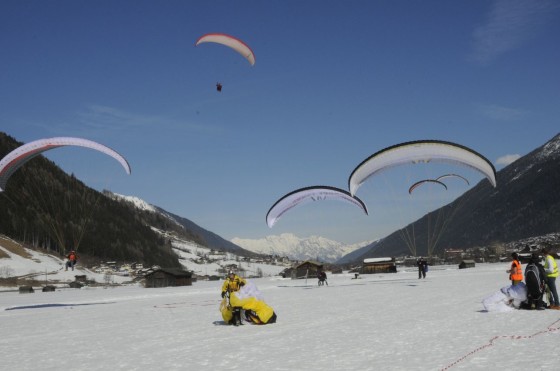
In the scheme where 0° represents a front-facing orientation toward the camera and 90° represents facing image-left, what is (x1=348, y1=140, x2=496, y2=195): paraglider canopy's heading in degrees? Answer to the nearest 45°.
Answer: approximately 0°

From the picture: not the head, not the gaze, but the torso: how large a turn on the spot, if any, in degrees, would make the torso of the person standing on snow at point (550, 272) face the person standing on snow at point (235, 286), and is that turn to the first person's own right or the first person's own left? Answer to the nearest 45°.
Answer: approximately 45° to the first person's own left

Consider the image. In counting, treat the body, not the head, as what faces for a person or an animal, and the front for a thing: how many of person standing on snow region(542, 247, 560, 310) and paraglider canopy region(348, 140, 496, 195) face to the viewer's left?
1

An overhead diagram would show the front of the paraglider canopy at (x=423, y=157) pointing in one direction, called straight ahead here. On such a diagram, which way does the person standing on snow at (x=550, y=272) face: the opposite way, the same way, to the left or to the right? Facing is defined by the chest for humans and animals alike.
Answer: to the right

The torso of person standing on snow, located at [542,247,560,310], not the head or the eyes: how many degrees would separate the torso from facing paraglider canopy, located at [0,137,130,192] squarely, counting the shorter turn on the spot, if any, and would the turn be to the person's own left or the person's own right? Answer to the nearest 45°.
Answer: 0° — they already face it

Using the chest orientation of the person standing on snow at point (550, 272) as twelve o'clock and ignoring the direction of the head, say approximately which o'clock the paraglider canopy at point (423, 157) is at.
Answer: The paraglider canopy is roughly at 2 o'clock from the person standing on snow.

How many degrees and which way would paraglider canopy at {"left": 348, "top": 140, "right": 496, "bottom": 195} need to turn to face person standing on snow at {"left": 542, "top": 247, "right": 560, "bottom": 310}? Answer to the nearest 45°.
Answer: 0° — it already faces them

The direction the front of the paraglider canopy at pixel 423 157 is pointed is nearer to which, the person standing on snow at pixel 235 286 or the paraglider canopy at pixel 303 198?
the person standing on snow

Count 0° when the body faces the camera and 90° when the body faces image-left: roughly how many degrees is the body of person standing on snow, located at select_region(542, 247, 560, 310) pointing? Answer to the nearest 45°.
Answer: approximately 90°

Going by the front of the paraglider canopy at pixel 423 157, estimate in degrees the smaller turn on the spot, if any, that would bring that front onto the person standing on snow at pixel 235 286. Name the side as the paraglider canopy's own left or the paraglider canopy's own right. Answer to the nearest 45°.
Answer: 0° — it already faces them

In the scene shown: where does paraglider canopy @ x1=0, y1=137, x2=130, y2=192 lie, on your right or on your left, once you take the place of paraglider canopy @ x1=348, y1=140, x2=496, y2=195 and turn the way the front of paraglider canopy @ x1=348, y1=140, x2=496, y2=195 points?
on your right
